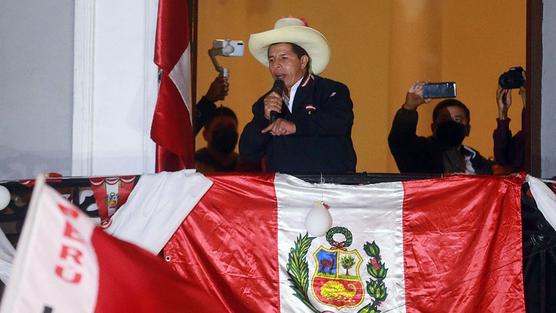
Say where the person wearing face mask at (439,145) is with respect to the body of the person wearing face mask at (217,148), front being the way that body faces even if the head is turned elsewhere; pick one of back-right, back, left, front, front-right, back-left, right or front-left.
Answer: front-left

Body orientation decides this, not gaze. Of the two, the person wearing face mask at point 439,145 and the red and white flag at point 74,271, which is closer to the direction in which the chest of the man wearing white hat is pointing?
the red and white flag

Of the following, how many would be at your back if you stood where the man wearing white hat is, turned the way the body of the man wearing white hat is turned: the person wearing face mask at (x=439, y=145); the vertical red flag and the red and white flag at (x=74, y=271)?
1

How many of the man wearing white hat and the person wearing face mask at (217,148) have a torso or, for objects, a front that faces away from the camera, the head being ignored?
0

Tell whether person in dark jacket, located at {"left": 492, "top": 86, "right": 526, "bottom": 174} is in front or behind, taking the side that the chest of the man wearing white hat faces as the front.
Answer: behind

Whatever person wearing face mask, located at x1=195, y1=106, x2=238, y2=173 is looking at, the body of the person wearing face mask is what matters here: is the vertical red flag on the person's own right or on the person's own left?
on the person's own right

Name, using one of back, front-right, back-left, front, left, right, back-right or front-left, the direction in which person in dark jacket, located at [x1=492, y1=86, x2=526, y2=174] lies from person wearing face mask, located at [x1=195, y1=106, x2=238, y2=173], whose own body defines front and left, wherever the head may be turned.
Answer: front-left

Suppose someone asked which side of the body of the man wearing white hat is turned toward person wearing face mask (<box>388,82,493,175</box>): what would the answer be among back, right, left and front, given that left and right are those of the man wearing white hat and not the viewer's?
back

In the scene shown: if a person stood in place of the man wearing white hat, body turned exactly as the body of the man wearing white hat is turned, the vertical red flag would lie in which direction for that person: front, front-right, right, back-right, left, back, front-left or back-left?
front-right
